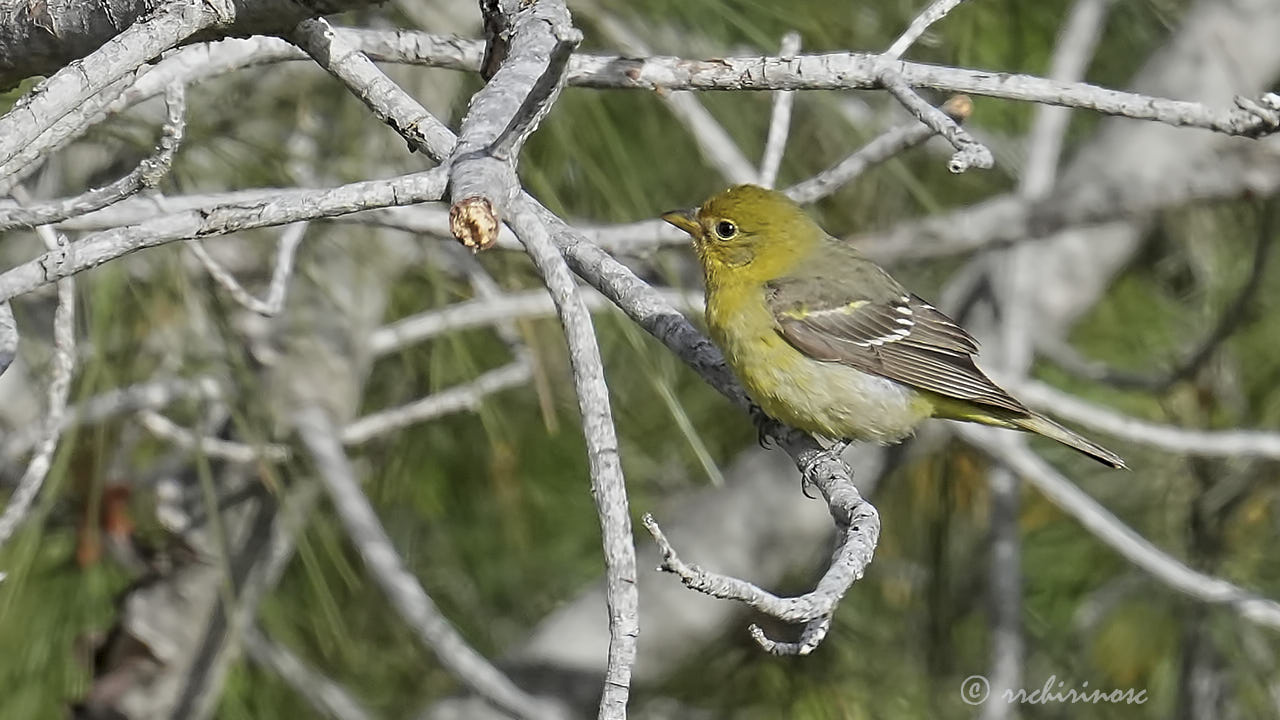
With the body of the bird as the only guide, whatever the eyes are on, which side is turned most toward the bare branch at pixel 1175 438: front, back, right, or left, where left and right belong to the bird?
back

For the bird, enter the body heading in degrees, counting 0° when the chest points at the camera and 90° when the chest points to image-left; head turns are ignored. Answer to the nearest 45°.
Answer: approximately 90°

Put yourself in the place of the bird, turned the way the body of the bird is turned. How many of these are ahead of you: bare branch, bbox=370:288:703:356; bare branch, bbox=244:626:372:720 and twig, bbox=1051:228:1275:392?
2

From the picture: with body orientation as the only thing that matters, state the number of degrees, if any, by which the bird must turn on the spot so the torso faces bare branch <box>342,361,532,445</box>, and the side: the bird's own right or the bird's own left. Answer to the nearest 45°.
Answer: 0° — it already faces it

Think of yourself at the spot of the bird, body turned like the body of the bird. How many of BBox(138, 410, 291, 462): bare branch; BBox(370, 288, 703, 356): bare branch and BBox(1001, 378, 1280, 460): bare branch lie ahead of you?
2

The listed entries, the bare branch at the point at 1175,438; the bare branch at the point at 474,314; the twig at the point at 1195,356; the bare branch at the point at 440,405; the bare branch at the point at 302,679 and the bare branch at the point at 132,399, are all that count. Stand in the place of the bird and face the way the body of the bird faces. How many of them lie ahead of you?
4

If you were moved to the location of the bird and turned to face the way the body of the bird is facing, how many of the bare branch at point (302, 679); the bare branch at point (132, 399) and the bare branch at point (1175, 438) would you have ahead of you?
2

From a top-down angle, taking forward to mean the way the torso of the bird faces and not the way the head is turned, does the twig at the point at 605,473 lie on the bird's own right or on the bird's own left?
on the bird's own left
